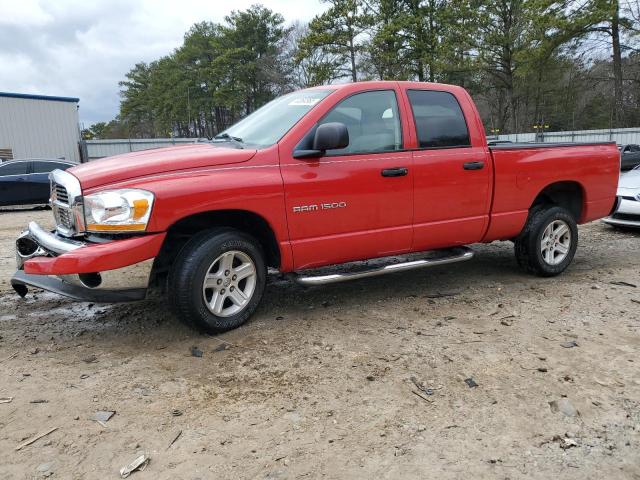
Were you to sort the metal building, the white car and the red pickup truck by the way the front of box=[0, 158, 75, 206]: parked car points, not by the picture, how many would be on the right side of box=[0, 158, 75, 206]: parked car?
1

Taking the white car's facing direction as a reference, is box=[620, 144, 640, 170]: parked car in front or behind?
behind

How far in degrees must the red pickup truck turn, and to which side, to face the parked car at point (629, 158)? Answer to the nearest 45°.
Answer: approximately 180°

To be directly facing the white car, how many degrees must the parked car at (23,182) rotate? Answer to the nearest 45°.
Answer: approximately 135° to its left

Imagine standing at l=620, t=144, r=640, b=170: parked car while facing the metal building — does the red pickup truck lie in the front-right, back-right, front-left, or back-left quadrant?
front-left

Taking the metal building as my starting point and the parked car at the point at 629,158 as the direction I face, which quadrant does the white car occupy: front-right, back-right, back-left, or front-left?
front-right

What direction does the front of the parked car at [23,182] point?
to the viewer's left

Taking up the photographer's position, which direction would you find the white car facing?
facing the viewer and to the left of the viewer

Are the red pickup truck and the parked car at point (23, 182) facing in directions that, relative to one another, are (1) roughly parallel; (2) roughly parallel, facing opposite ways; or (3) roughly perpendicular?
roughly parallel

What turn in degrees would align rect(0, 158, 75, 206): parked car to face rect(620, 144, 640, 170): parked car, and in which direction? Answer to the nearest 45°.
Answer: approximately 180°
